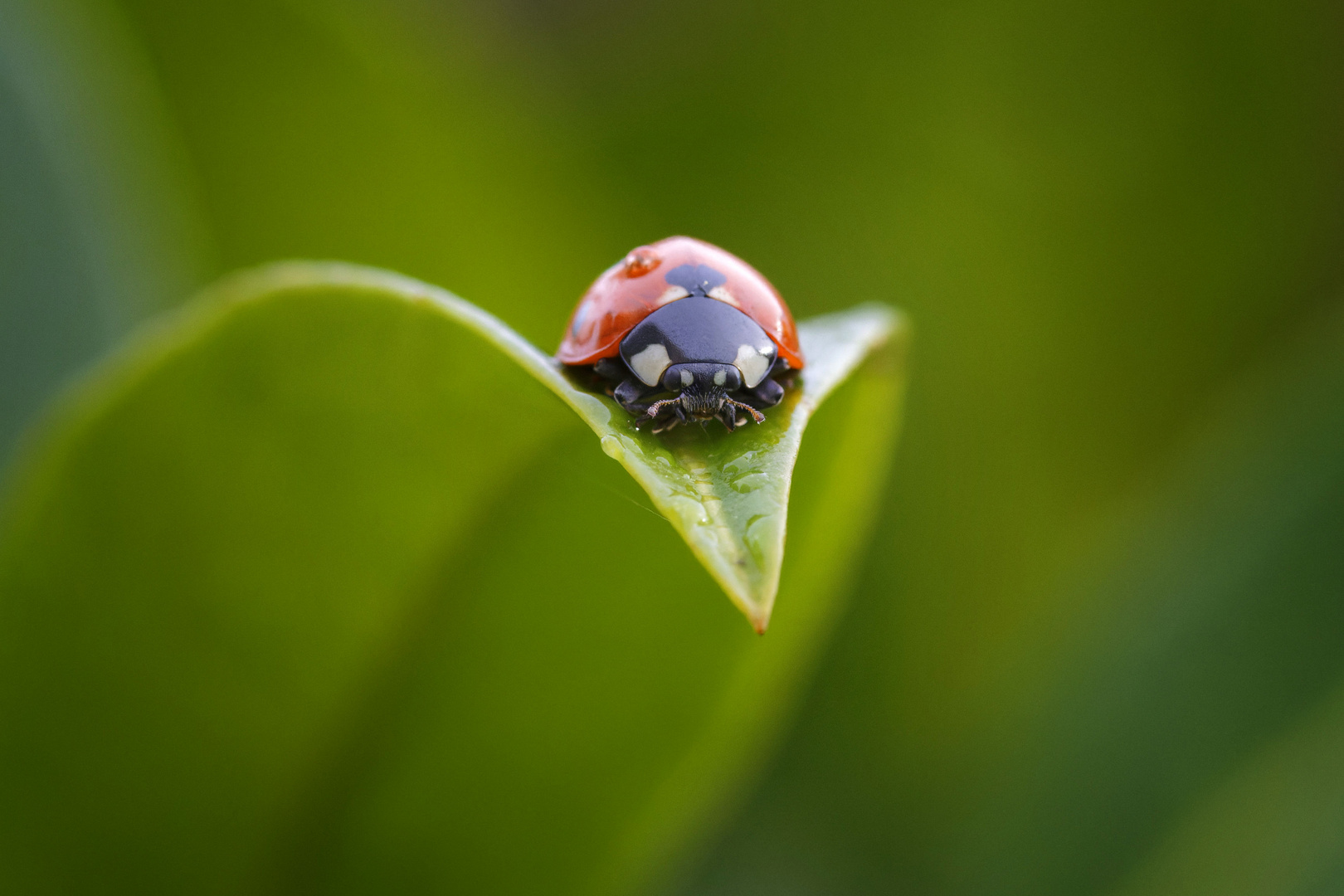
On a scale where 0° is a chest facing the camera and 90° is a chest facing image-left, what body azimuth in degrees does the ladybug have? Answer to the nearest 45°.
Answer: approximately 0°
